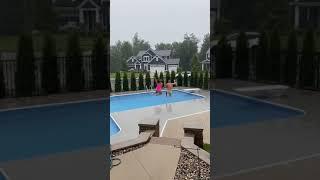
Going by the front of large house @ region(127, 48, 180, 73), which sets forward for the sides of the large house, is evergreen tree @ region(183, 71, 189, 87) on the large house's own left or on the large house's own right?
on the large house's own left

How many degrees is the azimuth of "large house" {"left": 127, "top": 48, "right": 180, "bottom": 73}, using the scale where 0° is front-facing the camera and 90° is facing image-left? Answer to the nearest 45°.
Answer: approximately 0°
